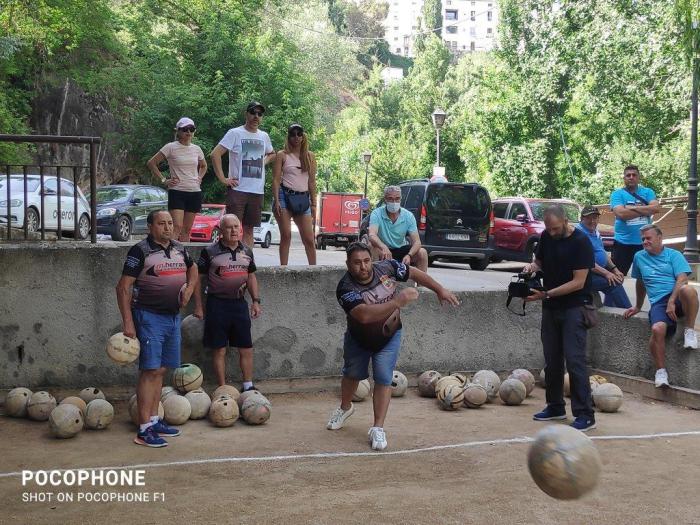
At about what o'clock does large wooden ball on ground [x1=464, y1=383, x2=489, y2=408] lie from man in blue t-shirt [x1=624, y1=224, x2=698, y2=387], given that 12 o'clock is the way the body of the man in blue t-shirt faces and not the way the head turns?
The large wooden ball on ground is roughly at 2 o'clock from the man in blue t-shirt.

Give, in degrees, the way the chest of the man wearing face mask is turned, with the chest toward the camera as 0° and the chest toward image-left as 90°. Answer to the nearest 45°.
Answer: approximately 0°

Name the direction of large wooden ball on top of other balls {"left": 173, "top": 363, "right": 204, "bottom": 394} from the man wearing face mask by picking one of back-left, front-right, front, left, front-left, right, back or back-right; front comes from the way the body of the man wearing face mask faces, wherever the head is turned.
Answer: front-right

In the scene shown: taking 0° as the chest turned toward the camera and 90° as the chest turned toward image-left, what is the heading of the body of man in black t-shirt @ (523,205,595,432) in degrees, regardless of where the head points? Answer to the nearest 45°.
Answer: approximately 45°

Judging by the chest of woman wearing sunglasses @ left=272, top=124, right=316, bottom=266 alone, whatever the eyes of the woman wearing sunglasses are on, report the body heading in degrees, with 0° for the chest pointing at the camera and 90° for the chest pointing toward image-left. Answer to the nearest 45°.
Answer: approximately 0°

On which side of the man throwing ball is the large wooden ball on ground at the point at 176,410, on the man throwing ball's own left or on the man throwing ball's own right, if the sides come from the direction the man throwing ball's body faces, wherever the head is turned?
on the man throwing ball's own right
